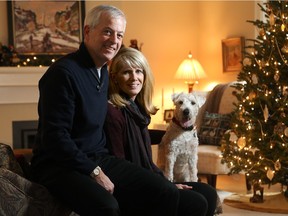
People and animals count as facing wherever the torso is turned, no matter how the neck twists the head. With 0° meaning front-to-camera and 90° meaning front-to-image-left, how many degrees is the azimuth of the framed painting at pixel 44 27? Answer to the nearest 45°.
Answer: approximately 0°

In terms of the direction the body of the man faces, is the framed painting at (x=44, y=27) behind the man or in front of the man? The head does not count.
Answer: behind

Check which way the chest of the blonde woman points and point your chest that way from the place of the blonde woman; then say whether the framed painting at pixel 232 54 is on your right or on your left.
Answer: on your left

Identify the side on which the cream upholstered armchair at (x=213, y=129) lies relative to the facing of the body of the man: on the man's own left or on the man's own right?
on the man's own left

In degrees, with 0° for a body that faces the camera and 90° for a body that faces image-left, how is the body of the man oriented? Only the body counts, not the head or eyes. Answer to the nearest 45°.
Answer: approximately 315°
